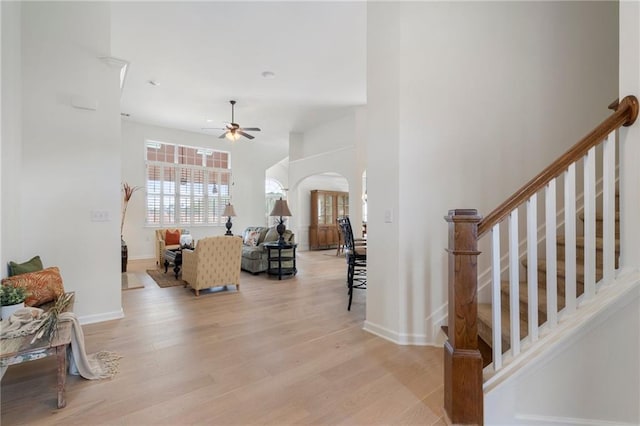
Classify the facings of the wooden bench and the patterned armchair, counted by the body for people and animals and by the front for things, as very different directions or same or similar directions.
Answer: very different directions

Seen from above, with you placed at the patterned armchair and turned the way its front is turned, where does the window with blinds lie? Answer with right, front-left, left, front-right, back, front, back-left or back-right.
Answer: front-right

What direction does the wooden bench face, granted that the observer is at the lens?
facing the viewer and to the right of the viewer

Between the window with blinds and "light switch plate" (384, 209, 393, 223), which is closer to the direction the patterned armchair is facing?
the window with blinds

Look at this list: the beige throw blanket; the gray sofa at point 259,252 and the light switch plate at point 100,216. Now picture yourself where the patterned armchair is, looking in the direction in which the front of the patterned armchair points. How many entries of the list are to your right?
1

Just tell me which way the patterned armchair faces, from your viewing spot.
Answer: facing away from the viewer and to the left of the viewer

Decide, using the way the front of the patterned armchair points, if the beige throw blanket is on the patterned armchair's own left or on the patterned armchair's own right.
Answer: on the patterned armchair's own left

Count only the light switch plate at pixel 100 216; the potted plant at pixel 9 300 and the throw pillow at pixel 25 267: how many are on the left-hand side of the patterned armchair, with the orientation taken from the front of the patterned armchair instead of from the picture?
3

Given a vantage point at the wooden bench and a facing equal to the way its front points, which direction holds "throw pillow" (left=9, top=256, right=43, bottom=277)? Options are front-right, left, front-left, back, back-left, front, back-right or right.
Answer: back-left

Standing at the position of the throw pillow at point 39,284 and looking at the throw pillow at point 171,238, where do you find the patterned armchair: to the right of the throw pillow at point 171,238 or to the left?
right

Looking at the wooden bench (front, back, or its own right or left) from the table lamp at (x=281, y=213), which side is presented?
left

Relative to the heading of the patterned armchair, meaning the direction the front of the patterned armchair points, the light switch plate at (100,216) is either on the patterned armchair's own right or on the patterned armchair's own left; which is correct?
on the patterned armchair's own left

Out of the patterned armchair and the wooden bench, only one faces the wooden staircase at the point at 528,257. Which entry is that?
the wooden bench

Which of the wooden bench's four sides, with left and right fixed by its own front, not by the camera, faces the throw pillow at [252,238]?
left

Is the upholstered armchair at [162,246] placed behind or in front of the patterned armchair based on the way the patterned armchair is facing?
in front

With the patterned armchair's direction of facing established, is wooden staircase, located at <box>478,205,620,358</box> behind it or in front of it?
behind

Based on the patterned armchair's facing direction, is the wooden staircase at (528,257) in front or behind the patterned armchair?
behind
